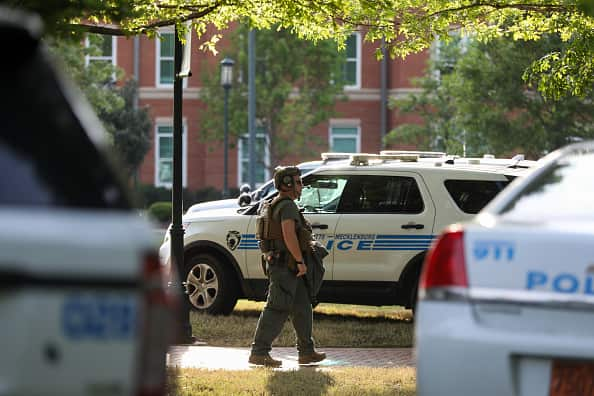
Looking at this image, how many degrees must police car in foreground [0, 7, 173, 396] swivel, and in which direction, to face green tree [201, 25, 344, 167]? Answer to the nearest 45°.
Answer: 0° — it already faces it

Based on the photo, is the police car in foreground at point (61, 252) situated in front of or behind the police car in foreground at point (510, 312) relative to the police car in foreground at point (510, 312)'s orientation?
behind

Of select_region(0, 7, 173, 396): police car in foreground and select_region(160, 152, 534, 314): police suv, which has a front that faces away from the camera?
the police car in foreground

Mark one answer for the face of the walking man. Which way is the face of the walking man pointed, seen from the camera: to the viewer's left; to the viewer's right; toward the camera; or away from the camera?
to the viewer's right

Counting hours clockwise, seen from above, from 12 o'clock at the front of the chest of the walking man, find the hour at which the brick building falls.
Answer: The brick building is roughly at 9 o'clock from the walking man.

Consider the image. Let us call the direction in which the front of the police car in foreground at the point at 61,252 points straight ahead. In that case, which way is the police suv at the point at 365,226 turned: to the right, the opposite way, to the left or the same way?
to the left

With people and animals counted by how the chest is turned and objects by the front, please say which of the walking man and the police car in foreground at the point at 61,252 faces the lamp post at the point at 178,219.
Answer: the police car in foreground

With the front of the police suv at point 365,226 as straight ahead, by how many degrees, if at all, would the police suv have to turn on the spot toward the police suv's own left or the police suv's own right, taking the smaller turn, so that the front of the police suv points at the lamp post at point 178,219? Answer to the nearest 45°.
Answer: approximately 45° to the police suv's own left

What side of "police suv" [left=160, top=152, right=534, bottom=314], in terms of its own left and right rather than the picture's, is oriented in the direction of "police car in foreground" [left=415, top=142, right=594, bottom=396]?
left

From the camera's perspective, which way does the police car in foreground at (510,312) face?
away from the camera

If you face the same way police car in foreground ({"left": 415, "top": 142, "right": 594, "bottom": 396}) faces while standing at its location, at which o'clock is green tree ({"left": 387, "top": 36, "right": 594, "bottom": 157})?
The green tree is roughly at 12 o'clock from the police car in foreground.

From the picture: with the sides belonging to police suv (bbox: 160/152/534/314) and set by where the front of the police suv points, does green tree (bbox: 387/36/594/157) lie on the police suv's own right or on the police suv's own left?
on the police suv's own right

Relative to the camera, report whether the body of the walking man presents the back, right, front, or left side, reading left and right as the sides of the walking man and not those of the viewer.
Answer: right

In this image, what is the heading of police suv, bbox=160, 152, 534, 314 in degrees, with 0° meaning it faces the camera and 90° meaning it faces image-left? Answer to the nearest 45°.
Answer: approximately 90°
